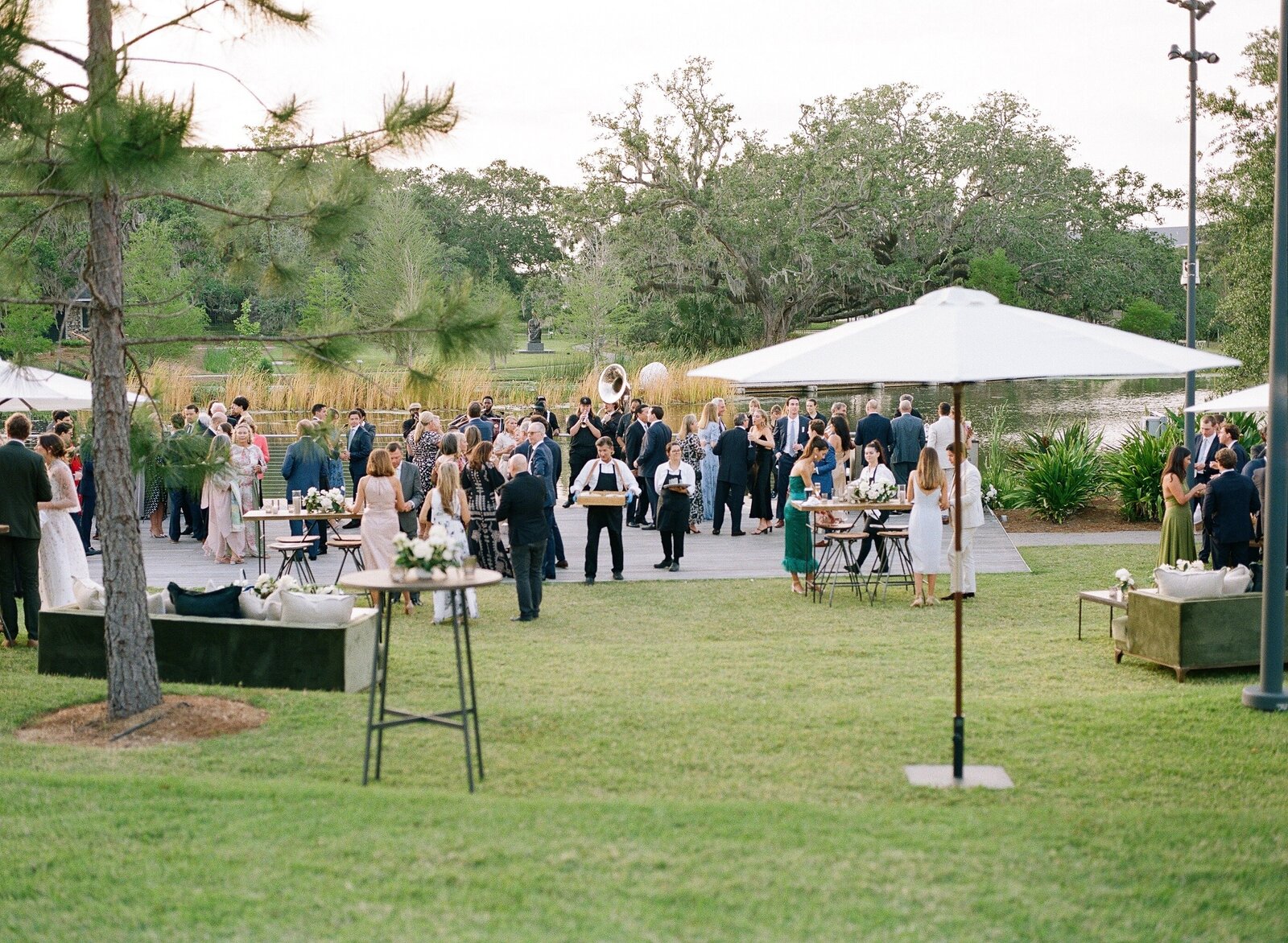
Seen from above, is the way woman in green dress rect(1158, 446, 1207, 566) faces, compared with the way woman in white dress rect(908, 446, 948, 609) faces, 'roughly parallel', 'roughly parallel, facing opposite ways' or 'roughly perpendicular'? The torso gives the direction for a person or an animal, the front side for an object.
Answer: roughly perpendicular

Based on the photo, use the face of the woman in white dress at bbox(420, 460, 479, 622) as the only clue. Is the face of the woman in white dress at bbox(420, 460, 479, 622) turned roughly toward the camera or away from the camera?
away from the camera

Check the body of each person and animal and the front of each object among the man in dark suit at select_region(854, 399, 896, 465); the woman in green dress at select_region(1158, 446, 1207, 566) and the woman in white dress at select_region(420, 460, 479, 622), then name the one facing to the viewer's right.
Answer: the woman in green dress

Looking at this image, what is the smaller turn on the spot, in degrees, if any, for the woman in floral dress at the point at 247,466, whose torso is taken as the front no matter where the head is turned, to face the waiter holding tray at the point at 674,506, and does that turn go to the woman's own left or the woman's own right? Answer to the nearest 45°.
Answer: approximately 45° to the woman's own left

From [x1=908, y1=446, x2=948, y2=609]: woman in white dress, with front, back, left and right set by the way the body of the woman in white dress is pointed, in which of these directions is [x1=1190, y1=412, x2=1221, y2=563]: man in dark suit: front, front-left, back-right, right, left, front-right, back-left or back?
front-right

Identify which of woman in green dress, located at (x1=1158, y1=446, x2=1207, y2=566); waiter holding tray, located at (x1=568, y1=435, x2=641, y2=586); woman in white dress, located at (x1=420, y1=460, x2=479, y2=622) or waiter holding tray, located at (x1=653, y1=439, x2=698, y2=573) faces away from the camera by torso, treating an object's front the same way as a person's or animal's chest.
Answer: the woman in white dress

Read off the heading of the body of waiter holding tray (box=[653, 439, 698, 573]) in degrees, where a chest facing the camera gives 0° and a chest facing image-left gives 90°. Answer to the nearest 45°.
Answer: approximately 0°

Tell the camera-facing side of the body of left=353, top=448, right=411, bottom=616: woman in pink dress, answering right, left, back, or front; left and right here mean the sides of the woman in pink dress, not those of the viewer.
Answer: back

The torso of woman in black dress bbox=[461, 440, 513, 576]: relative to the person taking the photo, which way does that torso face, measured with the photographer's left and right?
facing away from the viewer and to the right of the viewer

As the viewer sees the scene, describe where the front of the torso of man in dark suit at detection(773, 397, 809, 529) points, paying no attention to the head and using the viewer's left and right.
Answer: facing the viewer

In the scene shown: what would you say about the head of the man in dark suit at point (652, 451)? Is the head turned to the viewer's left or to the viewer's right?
to the viewer's left

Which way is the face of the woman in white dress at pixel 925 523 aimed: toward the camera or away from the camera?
away from the camera

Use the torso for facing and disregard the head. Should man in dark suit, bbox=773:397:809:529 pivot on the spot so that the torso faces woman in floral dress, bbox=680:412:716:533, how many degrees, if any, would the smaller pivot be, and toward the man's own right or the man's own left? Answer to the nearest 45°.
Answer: approximately 90° to the man's own right

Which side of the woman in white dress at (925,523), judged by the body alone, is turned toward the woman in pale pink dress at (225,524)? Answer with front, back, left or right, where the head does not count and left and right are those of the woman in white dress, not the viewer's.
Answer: left

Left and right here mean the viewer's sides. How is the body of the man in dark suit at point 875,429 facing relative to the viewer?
facing away from the viewer

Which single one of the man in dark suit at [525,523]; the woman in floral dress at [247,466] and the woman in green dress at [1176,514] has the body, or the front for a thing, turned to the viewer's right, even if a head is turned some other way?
the woman in green dress

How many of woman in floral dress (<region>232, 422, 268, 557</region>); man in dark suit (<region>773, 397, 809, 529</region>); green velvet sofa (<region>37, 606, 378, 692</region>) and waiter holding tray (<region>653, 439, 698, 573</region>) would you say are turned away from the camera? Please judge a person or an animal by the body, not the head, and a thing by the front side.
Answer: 1

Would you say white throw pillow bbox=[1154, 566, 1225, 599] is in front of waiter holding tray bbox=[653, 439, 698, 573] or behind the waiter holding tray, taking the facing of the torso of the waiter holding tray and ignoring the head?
in front

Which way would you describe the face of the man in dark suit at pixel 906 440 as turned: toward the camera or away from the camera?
away from the camera
